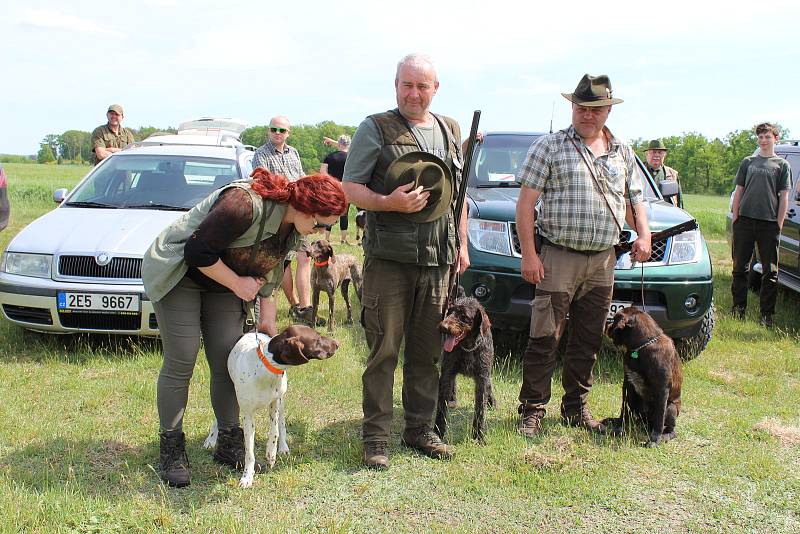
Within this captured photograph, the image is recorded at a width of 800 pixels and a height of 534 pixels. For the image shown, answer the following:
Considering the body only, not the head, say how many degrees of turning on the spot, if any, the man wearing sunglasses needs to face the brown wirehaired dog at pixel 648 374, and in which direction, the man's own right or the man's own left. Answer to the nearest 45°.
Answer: approximately 45° to the man's own left

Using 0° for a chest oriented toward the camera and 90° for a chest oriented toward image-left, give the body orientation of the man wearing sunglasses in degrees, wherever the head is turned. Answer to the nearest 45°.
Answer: approximately 0°

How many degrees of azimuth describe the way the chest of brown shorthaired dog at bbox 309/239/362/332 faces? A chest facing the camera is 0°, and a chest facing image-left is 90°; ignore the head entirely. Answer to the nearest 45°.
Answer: approximately 45°

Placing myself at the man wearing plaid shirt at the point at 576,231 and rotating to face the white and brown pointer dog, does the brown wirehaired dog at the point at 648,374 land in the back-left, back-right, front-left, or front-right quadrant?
back-left

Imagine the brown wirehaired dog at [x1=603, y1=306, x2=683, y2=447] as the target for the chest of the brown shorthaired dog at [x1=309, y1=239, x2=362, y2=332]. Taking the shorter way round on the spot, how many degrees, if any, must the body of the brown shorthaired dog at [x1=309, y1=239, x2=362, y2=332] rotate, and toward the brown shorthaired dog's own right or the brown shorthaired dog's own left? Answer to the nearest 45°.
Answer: approximately 90° to the brown shorthaired dog's own left

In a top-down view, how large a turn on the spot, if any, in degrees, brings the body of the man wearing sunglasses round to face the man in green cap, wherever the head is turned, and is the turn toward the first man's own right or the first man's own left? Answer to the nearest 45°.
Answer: approximately 135° to the first man's own right

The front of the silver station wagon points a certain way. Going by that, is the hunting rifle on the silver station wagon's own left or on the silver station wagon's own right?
on the silver station wagon's own left
